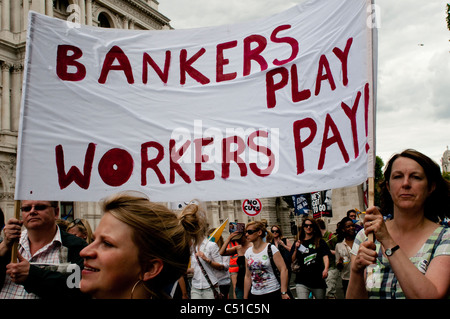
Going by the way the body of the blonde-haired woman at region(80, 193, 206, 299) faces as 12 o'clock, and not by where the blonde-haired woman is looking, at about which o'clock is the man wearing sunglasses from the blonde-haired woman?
The man wearing sunglasses is roughly at 2 o'clock from the blonde-haired woman.

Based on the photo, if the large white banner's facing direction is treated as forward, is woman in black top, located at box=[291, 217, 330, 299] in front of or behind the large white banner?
behind

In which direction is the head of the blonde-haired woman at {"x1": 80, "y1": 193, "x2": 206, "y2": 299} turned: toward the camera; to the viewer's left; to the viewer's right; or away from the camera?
to the viewer's left

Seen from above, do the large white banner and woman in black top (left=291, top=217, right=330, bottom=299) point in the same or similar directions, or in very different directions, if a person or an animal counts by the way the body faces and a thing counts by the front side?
same or similar directions

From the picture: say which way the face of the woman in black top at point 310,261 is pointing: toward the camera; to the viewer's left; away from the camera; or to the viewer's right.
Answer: toward the camera

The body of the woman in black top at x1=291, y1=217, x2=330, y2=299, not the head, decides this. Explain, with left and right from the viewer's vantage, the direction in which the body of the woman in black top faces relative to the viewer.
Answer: facing the viewer

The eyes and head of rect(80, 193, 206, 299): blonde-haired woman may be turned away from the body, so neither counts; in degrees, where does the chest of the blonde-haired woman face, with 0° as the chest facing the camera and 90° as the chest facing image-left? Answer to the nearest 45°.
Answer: approximately 90°

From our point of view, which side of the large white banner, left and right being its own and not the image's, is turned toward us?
front
